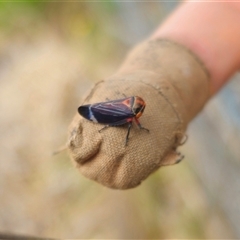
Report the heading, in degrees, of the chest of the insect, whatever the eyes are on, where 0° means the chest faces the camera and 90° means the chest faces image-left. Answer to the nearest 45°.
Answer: approximately 270°
